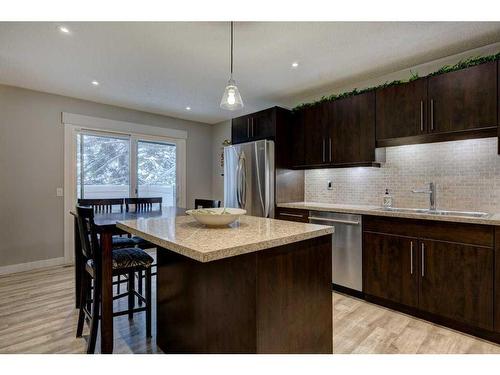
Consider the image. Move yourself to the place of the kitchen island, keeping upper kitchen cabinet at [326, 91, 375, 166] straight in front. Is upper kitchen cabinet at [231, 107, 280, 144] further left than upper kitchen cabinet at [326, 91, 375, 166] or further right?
left

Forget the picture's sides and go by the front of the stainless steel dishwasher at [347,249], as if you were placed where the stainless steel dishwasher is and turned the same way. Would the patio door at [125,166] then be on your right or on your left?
on your right

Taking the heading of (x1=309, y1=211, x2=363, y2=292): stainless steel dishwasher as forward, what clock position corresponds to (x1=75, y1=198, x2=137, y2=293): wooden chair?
The wooden chair is roughly at 1 o'clock from the stainless steel dishwasher.

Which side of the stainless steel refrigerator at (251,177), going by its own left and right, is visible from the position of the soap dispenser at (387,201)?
left

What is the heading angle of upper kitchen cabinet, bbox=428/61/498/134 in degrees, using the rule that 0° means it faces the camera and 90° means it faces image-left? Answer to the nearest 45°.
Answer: approximately 45°

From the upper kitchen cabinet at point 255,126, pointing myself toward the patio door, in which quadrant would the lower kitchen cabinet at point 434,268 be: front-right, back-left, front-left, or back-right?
back-left

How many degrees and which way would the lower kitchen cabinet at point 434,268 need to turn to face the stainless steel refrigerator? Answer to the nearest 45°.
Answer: approximately 45° to its right

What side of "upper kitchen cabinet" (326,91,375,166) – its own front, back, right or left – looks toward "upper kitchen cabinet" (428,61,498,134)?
left
